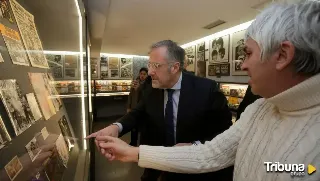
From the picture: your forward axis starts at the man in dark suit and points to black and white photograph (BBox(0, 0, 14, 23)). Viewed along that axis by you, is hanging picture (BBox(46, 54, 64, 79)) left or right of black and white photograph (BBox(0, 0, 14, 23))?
right

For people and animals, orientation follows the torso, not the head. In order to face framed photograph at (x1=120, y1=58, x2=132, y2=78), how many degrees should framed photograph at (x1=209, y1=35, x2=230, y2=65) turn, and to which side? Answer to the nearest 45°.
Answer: approximately 90° to its right

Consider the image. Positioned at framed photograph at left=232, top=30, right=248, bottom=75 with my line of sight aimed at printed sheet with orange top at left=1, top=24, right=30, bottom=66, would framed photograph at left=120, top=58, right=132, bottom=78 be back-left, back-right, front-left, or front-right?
back-right

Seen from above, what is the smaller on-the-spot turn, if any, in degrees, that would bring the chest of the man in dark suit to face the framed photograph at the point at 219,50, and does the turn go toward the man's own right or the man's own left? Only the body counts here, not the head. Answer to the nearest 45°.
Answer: approximately 135° to the man's own right

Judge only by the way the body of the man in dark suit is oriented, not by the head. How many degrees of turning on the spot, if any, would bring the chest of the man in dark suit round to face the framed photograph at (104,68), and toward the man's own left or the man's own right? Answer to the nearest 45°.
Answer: approximately 135° to the man's own right

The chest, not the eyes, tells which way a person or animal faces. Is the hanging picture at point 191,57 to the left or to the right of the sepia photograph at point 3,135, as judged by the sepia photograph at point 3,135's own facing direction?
on its left

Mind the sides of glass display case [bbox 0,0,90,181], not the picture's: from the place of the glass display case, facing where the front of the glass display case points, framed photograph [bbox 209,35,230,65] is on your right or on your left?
on your left

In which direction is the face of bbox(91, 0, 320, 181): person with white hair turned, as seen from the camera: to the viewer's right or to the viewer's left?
to the viewer's left

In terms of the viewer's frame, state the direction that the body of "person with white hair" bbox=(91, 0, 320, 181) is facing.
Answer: to the viewer's left

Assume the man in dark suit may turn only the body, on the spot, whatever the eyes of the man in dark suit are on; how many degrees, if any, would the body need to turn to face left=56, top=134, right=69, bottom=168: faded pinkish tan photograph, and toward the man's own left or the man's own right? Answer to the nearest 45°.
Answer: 0° — they already face it
